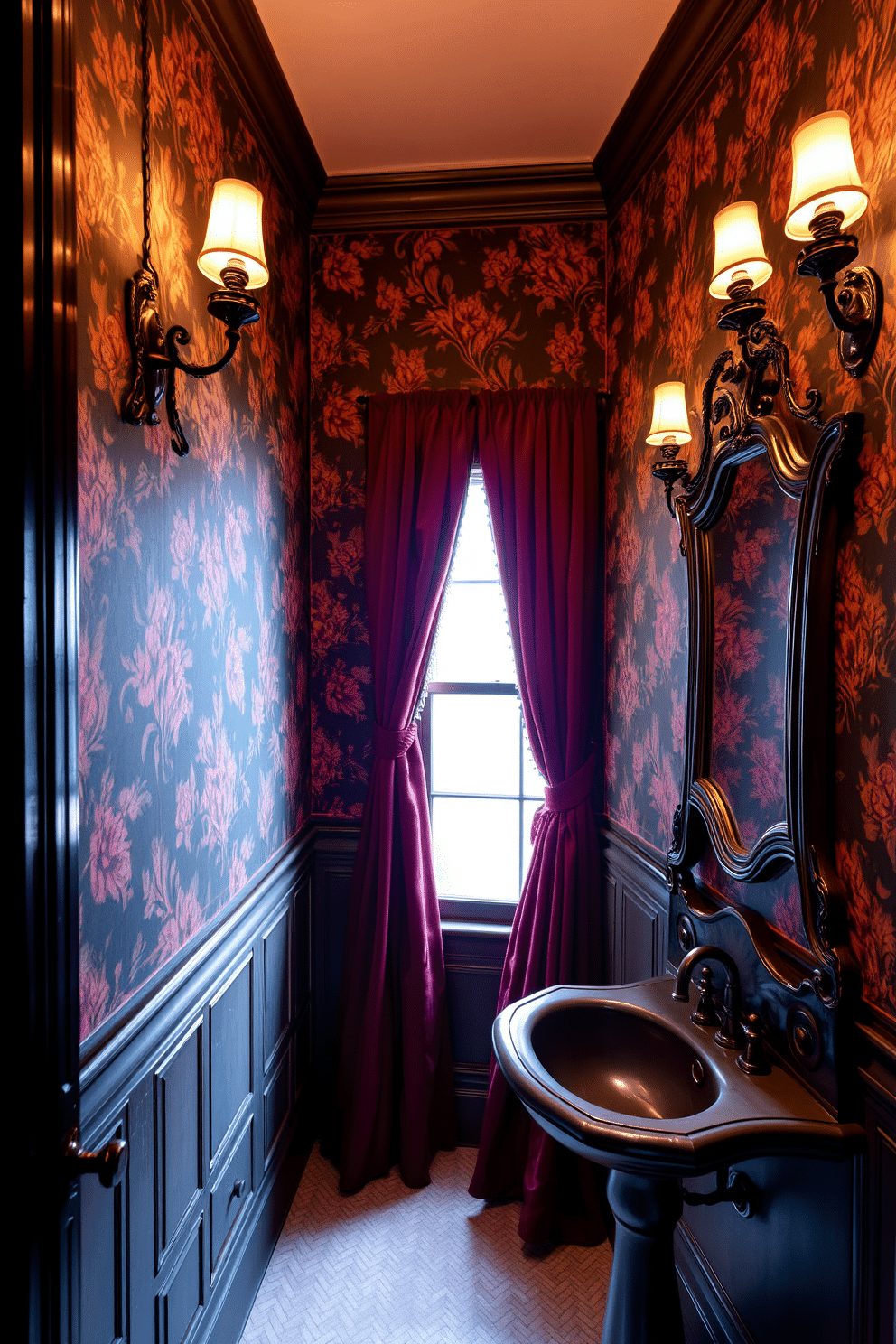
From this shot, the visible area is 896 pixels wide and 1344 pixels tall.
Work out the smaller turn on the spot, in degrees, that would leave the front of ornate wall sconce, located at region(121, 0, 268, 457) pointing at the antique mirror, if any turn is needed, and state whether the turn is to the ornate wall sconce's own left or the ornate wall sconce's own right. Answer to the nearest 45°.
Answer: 0° — it already faces it

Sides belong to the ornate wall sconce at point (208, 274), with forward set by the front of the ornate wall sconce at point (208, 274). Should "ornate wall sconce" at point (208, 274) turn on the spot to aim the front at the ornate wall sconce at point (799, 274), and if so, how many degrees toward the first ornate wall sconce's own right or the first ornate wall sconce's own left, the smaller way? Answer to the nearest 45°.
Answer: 0° — it already faces it

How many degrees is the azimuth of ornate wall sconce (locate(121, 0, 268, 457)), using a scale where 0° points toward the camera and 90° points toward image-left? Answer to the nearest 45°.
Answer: approximately 270°

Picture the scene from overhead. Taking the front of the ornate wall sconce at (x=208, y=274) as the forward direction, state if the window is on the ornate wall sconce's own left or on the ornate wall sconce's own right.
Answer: on the ornate wall sconce's own left

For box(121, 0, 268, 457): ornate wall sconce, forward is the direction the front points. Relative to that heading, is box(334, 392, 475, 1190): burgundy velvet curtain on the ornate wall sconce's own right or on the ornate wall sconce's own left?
on the ornate wall sconce's own left
